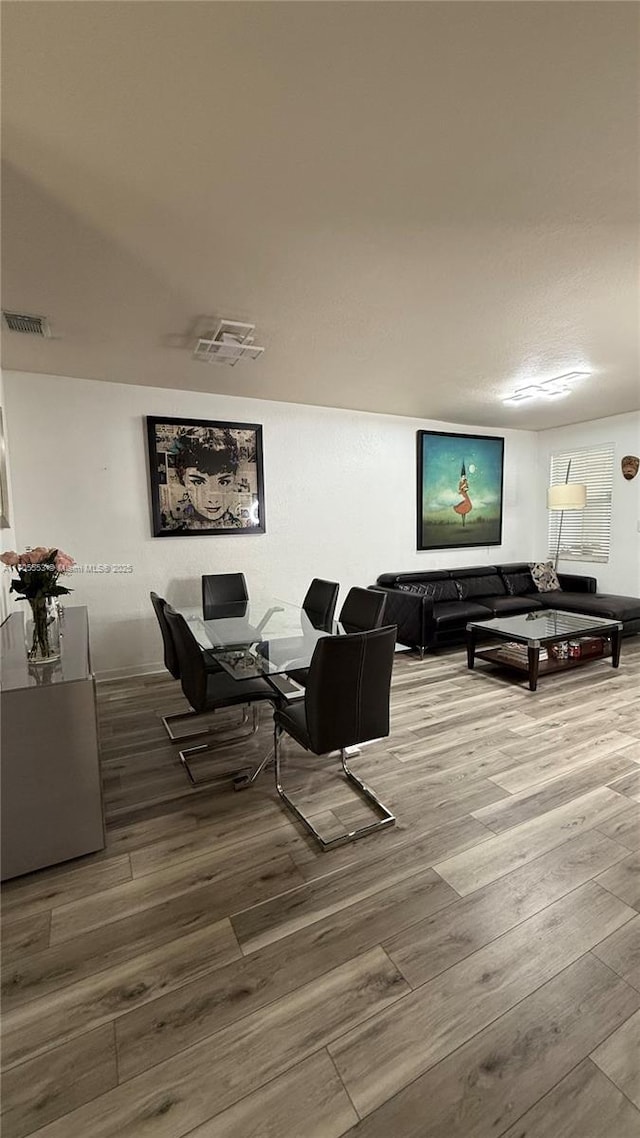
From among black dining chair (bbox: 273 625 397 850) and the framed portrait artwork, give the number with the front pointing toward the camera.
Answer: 1

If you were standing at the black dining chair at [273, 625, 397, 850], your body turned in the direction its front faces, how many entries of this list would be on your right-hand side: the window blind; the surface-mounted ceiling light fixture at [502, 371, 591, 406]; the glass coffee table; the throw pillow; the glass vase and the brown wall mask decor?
5

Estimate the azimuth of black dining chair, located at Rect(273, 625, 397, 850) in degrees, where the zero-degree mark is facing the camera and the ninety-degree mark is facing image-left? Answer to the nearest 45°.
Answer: approximately 135°

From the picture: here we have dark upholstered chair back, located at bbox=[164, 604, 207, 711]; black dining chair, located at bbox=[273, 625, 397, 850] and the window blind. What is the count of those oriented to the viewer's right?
1

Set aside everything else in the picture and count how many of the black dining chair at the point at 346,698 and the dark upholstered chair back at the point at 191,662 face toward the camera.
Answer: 0

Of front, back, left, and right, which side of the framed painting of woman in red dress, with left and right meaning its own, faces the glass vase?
right

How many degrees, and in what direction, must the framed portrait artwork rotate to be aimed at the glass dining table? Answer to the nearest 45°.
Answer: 0° — it already faces it

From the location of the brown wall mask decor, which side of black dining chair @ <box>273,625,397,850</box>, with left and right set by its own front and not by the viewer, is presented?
right

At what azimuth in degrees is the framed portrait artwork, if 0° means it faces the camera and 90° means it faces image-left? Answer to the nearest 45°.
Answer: approximately 0°

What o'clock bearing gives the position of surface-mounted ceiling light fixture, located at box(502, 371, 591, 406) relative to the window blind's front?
The surface-mounted ceiling light fixture is roughly at 11 o'clock from the window blind.

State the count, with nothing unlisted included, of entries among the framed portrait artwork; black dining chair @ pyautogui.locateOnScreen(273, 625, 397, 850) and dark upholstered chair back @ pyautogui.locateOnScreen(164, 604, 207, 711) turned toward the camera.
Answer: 1

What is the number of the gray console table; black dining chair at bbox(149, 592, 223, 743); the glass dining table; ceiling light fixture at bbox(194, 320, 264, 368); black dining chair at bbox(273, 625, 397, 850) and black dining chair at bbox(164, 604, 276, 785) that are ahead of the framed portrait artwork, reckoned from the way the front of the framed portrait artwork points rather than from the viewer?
6

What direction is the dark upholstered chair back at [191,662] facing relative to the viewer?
to the viewer's right

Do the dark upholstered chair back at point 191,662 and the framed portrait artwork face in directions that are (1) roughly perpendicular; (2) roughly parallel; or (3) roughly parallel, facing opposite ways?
roughly perpendicular

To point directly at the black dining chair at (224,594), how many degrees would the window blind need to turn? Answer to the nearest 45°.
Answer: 0° — it already faces it

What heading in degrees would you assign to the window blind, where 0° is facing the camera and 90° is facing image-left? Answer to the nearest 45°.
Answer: approximately 45°
